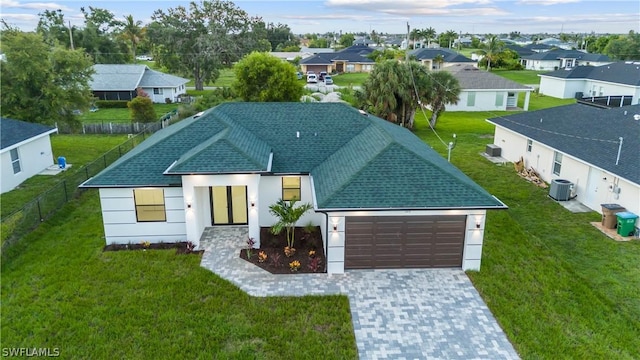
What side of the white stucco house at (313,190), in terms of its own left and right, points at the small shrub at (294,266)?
front

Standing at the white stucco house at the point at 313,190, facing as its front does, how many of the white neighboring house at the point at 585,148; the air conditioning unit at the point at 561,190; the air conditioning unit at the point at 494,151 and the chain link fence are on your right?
1

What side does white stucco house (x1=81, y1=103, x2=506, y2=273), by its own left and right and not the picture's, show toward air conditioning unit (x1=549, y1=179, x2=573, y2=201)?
left

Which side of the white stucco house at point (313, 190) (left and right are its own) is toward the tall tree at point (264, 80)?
back

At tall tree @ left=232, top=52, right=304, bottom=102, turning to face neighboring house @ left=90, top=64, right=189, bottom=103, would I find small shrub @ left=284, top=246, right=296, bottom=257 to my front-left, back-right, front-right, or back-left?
back-left

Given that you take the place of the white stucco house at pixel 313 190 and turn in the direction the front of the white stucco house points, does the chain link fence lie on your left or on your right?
on your right

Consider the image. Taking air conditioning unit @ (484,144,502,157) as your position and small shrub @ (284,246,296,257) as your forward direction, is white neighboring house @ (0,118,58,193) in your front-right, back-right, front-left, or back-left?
front-right

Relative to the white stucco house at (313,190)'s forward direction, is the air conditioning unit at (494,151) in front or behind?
behind

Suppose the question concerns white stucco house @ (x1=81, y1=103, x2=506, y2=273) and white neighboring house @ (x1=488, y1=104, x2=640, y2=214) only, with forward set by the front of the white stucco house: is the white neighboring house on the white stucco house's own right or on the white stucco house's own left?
on the white stucco house's own left

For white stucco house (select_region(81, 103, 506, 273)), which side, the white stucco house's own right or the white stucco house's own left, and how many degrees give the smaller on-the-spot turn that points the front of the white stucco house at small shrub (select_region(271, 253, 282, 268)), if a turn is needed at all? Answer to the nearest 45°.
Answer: approximately 45° to the white stucco house's own right

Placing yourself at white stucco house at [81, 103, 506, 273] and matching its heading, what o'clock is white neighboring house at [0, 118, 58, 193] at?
The white neighboring house is roughly at 4 o'clock from the white stucco house.

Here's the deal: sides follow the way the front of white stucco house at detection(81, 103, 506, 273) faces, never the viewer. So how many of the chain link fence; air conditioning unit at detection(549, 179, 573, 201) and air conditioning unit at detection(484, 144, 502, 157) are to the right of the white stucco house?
1

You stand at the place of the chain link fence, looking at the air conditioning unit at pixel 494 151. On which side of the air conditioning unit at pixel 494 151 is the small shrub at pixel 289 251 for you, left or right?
right

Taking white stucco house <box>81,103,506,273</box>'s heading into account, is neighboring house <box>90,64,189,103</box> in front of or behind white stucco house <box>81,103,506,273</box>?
behind

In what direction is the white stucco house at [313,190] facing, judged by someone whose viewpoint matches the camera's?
facing the viewer

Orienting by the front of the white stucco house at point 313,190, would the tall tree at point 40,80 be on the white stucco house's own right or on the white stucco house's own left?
on the white stucco house's own right
